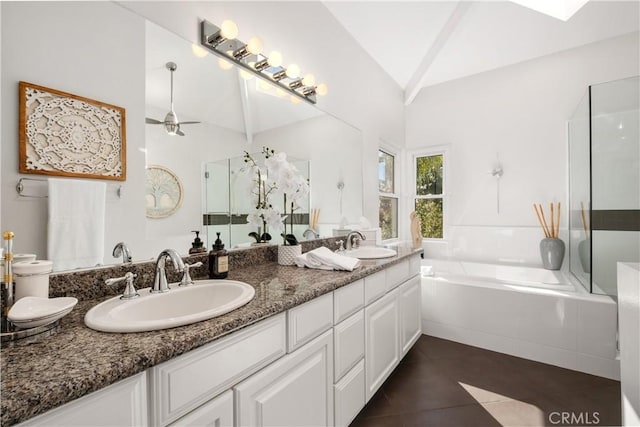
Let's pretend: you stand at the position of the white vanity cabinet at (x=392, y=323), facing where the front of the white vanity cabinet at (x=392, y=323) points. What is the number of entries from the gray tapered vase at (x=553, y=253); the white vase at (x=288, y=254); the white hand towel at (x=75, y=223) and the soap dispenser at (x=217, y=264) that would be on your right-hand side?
3

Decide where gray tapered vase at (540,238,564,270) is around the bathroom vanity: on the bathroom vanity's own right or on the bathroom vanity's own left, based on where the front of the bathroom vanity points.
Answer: on the bathroom vanity's own left

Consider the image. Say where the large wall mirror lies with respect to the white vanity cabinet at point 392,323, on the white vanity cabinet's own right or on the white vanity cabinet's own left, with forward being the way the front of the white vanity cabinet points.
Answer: on the white vanity cabinet's own right
